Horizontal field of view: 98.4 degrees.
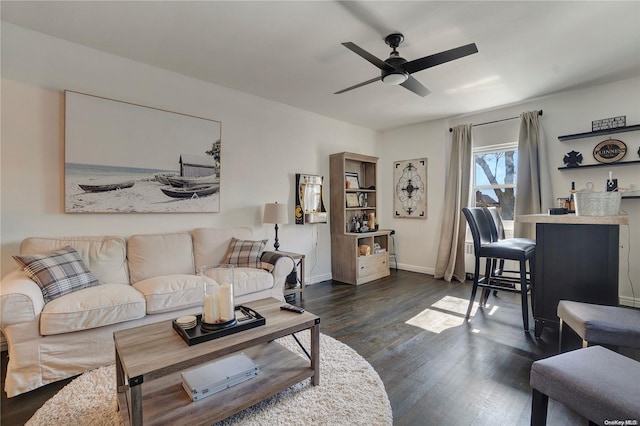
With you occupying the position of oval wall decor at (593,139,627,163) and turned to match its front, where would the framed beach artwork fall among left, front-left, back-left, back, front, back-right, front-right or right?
front-right

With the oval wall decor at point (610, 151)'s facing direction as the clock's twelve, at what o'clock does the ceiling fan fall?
The ceiling fan is roughly at 1 o'clock from the oval wall decor.

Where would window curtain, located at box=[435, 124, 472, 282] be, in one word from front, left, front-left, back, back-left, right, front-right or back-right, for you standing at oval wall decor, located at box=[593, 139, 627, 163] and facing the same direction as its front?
right

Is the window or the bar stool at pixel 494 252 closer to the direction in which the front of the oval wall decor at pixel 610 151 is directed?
the bar stool

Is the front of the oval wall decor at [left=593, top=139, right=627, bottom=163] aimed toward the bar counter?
yes

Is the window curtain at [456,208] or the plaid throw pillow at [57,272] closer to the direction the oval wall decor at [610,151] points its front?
the plaid throw pillow

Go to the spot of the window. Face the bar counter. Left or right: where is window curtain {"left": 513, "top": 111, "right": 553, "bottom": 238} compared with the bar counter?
left

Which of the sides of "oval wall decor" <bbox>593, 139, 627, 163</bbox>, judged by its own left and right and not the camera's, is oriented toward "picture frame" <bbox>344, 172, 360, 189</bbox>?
right

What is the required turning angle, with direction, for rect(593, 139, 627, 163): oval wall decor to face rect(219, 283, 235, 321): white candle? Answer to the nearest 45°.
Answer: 0° — it already faces it

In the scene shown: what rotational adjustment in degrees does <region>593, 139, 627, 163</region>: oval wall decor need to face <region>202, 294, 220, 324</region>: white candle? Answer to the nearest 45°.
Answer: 0° — it already faces it

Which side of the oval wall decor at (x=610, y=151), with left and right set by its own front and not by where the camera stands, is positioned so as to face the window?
right

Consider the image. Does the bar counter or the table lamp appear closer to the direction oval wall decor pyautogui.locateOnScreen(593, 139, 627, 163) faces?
the bar counter

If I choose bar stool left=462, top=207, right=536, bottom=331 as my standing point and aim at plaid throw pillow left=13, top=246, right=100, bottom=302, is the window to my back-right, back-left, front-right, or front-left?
back-right
